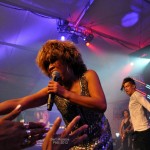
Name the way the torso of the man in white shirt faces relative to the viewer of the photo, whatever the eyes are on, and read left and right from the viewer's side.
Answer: facing the viewer and to the left of the viewer
